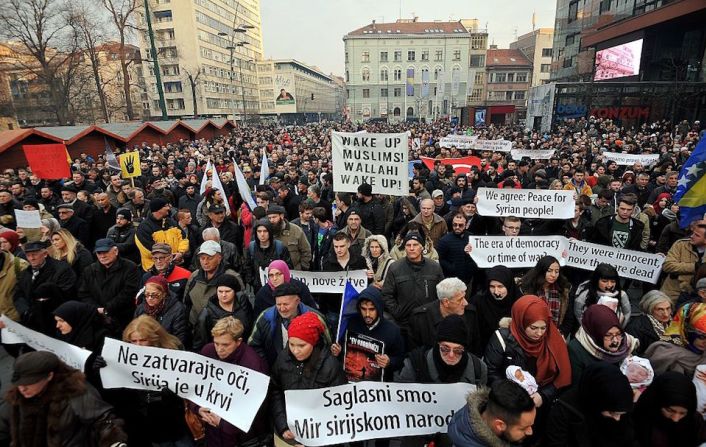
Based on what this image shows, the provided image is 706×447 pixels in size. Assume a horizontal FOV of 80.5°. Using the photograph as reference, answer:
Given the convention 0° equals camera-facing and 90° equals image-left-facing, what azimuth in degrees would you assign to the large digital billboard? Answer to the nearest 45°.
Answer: approximately 45°

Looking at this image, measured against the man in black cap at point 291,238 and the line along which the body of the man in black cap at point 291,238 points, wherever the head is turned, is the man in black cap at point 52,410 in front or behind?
in front

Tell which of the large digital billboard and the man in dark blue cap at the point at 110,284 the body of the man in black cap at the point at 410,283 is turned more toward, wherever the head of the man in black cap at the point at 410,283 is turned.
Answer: the man in dark blue cap

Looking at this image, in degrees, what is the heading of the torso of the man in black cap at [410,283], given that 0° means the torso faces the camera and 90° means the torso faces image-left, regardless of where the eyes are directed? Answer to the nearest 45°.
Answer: approximately 0°

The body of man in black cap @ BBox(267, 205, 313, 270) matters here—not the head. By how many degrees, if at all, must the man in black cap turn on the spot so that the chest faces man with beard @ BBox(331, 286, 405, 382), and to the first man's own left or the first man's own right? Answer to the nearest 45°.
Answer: approximately 45° to the first man's own left

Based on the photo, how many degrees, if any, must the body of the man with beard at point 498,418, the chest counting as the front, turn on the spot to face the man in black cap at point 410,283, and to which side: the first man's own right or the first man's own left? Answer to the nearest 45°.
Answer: approximately 135° to the first man's own left
